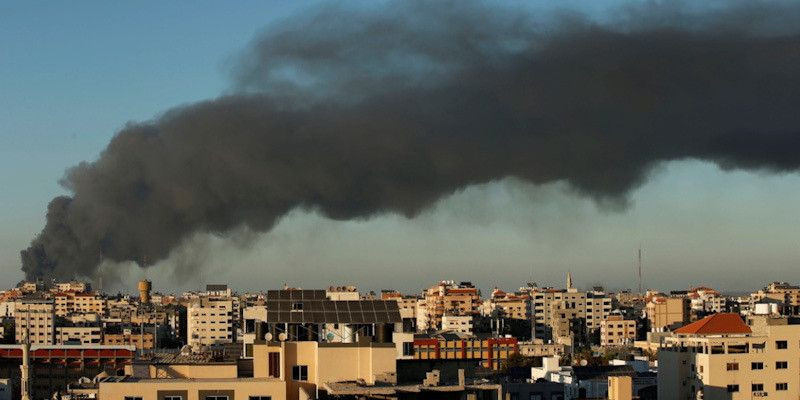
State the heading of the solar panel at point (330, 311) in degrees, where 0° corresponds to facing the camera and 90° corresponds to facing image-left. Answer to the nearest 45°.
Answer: approximately 0°
